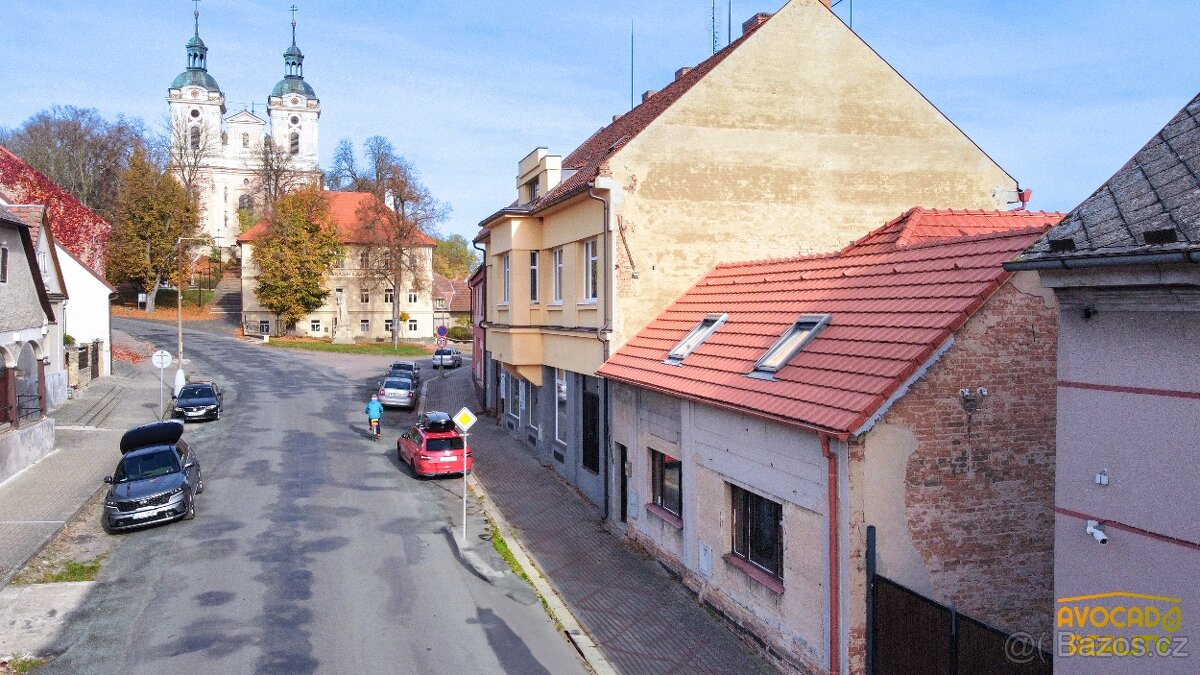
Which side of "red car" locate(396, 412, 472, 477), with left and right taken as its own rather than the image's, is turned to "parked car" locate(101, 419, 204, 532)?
left

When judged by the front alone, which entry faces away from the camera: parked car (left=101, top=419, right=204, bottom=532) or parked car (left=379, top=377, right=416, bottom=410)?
parked car (left=379, top=377, right=416, bottom=410)

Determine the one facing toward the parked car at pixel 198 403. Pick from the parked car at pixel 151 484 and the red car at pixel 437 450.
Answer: the red car

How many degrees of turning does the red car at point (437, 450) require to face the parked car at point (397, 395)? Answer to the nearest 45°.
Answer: approximately 45° to its right

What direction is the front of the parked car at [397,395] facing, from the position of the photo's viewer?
facing away from the viewer

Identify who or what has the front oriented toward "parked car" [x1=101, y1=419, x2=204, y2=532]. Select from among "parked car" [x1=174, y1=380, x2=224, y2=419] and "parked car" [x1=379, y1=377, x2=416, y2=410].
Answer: "parked car" [x1=174, y1=380, x2=224, y2=419]

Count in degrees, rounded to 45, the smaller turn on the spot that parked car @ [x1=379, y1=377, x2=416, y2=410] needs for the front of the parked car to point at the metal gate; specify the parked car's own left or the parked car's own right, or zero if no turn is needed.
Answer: approximately 180°

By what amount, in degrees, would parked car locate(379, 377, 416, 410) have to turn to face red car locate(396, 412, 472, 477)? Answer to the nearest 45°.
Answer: approximately 180°

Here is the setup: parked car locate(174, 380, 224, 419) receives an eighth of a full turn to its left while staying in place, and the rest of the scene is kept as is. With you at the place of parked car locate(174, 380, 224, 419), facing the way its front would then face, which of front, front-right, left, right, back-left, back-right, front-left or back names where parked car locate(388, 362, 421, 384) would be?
left

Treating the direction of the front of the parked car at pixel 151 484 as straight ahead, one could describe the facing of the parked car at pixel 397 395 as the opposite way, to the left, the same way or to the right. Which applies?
the opposite way

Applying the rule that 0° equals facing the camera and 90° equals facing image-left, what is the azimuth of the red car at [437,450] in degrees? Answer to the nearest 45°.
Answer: approximately 135°

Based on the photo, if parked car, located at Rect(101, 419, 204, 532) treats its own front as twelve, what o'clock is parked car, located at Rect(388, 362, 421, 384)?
parked car, located at Rect(388, 362, 421, 384) is roughly at 7 o'clock from parked car, located at Rect(101, 419, 204, 532).
